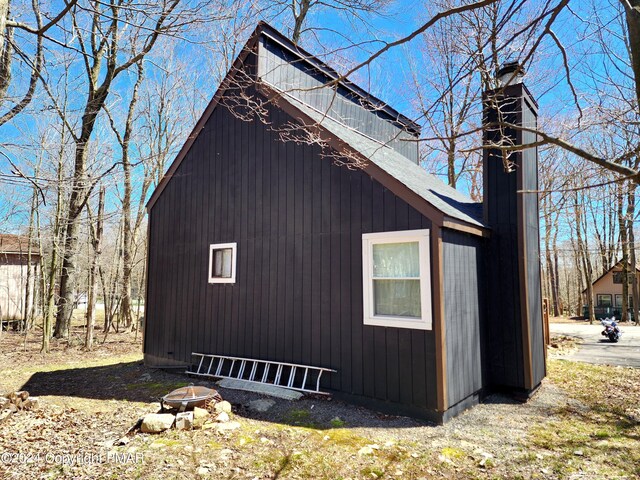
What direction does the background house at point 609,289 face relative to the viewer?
toward the camera

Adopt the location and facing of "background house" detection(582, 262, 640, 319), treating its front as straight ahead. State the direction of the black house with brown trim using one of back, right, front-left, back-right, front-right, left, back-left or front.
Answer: front

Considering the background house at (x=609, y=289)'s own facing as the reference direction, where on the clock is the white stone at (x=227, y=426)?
The white stone is roughly at 12 o'clock from the background house.

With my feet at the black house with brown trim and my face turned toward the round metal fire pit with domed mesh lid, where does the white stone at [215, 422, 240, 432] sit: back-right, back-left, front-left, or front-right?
front-left

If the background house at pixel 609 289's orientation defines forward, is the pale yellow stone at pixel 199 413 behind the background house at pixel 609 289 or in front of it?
in front

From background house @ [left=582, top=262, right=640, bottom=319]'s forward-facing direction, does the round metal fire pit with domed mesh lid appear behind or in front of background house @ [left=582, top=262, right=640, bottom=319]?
in front

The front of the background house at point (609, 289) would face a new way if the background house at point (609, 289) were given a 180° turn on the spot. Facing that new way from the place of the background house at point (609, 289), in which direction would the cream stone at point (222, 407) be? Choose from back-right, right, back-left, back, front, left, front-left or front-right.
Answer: back

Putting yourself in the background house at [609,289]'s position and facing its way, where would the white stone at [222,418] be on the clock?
The white stone is roughly at 12 o'clock from the background house.

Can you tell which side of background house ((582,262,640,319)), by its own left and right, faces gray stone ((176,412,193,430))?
front

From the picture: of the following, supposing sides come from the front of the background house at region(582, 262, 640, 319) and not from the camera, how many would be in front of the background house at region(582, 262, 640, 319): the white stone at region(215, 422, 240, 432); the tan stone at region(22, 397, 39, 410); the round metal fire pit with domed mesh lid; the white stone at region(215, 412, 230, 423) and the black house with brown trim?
5

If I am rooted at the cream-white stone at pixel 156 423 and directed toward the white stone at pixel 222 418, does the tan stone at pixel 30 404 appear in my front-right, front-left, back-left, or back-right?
back-left

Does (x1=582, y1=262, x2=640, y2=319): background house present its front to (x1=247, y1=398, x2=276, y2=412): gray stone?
yes

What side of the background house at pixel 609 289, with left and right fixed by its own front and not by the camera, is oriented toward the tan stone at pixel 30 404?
front
